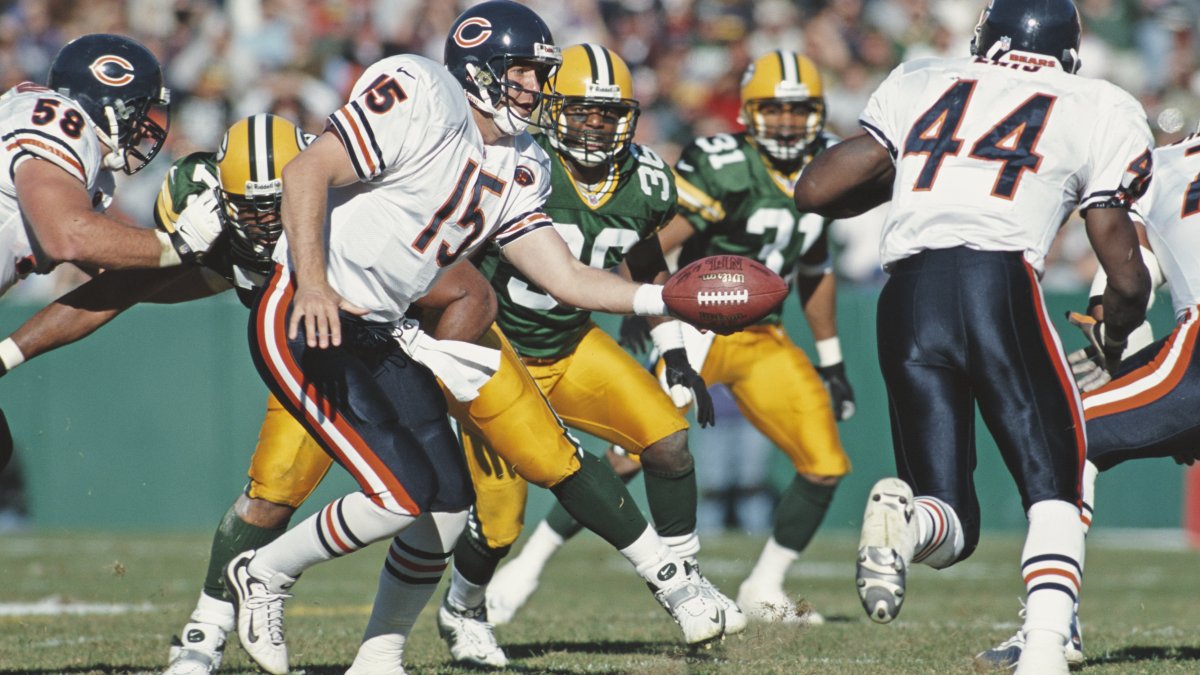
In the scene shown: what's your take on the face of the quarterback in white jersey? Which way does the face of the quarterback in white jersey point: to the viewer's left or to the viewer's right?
to the viewer's right

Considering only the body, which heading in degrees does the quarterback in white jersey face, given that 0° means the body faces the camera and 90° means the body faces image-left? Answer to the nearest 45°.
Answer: approximately 315°
